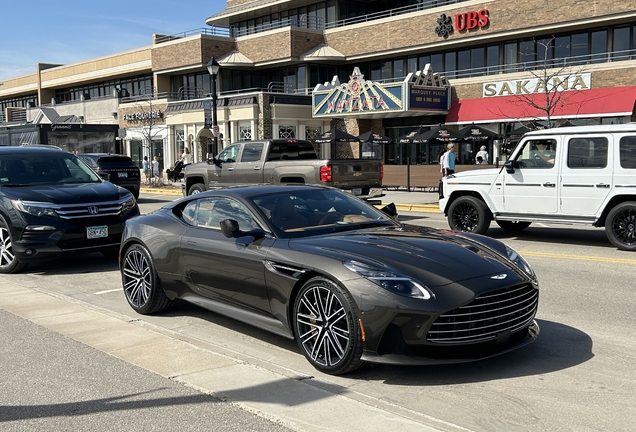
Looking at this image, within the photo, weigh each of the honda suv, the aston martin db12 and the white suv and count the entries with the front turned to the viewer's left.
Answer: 1

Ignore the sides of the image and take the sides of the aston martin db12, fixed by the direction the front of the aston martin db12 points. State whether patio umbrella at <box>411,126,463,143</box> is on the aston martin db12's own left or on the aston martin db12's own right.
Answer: on the aston martin db12's own left

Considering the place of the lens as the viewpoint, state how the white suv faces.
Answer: facing to the left of the viewer

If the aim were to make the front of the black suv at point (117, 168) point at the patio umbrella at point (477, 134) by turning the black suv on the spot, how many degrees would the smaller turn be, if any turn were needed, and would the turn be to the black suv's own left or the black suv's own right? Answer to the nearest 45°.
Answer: approximately 135° to the black suv's own right

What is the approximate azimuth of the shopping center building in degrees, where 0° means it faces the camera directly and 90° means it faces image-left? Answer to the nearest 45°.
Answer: approximately 45°

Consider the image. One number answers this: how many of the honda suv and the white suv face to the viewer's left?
1

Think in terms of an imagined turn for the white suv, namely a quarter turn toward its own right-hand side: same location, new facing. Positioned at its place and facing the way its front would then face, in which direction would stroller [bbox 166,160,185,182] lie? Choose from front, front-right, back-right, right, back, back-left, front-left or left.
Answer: front-left

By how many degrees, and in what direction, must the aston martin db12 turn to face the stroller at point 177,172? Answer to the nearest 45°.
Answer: approximately 135° to its left

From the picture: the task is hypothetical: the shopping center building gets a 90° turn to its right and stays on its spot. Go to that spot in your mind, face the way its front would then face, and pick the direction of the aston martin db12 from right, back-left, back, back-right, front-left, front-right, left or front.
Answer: back-left

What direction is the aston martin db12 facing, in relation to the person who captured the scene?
facing the viewer and to the right of the viewer

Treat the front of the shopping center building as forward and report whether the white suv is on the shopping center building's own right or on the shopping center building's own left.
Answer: on the shopping center building's own left

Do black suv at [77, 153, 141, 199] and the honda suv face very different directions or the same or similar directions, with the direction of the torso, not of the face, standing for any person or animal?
very different directions

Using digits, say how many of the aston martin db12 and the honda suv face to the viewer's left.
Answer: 0

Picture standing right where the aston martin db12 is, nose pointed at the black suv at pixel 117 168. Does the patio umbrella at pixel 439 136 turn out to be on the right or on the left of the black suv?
right

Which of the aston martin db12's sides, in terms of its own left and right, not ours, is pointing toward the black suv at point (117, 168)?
back

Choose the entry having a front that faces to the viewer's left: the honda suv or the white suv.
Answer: the white suv

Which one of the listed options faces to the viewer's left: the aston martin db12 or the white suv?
the white suv

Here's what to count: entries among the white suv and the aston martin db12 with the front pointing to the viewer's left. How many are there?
1
